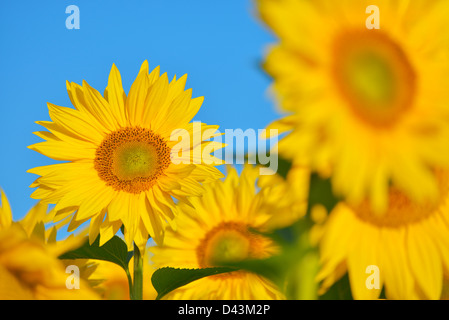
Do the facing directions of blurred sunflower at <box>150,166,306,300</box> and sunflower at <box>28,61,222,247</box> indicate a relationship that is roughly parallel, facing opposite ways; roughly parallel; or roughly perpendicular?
roughly parallel

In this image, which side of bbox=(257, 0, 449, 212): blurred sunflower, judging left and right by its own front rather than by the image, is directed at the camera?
front

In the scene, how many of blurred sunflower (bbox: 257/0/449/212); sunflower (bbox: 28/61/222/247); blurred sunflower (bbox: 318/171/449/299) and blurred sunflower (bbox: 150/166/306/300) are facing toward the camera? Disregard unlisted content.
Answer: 4

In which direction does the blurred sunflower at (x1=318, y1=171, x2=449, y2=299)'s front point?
toward the camera

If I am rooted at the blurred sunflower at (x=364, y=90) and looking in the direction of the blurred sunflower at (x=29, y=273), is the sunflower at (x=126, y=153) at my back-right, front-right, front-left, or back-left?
front-right
